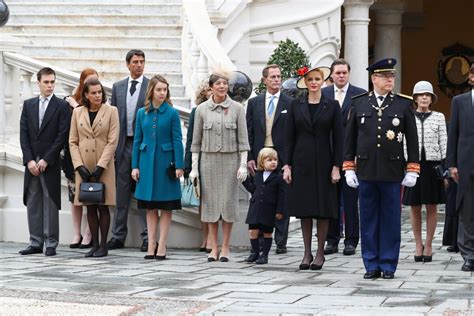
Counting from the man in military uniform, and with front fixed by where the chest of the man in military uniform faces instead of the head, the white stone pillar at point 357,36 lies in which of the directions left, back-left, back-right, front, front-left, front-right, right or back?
back

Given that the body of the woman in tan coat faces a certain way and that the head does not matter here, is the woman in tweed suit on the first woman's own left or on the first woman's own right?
on the first woman's own left

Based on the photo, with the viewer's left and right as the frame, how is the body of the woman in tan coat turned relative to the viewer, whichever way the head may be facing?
facing the viewer

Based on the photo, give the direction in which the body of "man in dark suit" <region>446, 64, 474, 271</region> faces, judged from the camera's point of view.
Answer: toward the camera

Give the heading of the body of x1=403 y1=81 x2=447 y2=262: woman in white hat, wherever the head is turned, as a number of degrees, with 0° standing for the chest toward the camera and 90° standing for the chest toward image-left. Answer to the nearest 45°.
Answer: approximately 0°

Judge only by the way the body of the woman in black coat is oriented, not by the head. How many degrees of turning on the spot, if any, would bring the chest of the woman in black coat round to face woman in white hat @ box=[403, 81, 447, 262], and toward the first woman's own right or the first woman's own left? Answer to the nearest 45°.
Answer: approximately 135° to the first woman's own left

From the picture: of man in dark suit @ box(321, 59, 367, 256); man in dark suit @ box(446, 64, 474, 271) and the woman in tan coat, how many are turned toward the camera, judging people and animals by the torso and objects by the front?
3

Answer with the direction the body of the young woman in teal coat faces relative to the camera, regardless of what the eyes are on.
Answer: toward the camera

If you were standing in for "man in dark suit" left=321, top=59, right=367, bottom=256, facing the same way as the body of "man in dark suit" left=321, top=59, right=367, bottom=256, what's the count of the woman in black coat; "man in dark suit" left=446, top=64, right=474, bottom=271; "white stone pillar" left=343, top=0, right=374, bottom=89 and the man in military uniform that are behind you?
1

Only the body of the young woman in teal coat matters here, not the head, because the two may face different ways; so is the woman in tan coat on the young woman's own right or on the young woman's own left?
on the young woman's own right

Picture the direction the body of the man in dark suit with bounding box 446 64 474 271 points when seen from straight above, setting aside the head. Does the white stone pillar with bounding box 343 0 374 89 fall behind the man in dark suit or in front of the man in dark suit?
behind
